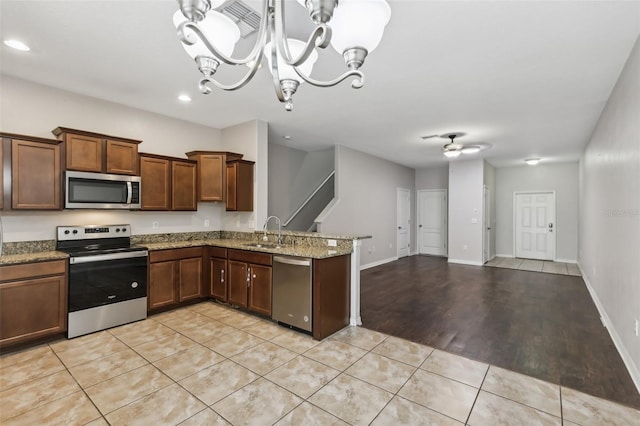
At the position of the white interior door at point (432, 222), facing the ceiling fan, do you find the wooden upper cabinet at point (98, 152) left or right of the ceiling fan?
right

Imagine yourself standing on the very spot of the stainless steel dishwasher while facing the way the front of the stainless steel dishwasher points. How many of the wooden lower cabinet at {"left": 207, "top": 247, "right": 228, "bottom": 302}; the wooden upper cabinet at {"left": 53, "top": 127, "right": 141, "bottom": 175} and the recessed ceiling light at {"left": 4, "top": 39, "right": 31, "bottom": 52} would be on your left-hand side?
0

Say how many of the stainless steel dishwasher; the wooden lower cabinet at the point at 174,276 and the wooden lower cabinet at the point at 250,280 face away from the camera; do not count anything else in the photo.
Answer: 0

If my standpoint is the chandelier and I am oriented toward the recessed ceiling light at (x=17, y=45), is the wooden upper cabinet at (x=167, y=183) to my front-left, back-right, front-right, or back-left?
front-right

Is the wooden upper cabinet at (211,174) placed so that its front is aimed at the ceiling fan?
no

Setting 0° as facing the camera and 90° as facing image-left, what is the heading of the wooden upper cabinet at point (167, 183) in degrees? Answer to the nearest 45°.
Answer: approximately 315°

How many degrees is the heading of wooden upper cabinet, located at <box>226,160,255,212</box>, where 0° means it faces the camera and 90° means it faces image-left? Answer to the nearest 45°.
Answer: approximately 45°

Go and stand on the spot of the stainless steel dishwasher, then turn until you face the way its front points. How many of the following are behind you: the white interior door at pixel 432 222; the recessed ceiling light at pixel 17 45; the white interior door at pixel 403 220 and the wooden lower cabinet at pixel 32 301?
2

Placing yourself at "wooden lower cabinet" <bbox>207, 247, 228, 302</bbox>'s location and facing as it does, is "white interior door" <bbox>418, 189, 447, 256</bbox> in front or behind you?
behind

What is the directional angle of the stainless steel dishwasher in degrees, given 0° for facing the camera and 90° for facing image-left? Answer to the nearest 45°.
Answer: approximately 45°
